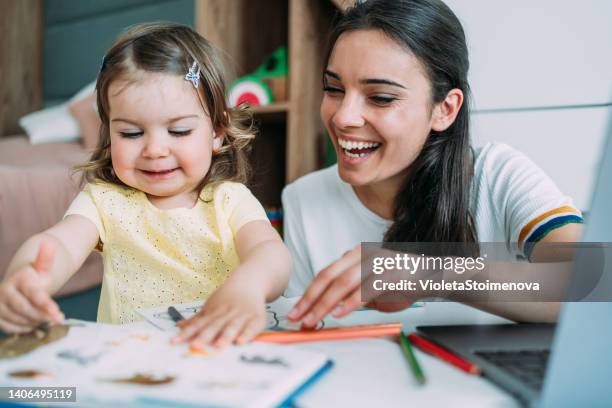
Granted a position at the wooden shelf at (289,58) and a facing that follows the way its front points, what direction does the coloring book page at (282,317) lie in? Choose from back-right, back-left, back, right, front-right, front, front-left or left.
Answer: front

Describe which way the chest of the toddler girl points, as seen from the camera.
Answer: toward the camera

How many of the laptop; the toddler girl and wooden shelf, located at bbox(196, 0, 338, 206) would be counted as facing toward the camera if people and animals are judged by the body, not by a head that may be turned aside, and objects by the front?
2

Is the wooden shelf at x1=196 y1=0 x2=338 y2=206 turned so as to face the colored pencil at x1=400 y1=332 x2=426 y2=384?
yes

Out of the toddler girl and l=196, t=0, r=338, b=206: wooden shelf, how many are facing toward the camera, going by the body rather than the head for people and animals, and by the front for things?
2

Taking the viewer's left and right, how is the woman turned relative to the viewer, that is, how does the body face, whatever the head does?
facing the viewer and to the left of the viewer

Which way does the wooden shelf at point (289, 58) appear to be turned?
toward the camera

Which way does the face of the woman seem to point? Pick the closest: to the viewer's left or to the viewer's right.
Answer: to the viewer's left

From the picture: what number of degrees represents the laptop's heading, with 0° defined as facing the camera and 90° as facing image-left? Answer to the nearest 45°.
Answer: approximately 135°
